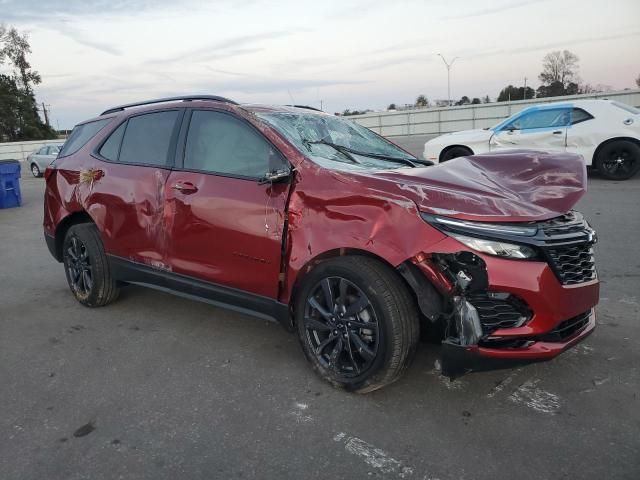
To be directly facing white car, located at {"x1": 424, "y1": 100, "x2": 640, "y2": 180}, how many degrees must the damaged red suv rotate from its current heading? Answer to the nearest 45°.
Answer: approximately 90° to its left

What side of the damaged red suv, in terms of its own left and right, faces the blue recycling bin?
back

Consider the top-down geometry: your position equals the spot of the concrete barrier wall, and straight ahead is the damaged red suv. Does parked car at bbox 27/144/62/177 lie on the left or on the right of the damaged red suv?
right

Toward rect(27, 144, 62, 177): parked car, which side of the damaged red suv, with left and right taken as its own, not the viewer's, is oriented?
back

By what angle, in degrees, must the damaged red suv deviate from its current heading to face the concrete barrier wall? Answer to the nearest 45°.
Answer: approximately 135° to its left

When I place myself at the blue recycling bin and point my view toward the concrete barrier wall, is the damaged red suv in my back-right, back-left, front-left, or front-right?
back-right

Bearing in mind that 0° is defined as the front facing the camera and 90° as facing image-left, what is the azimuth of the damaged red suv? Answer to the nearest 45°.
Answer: approximately 315°
